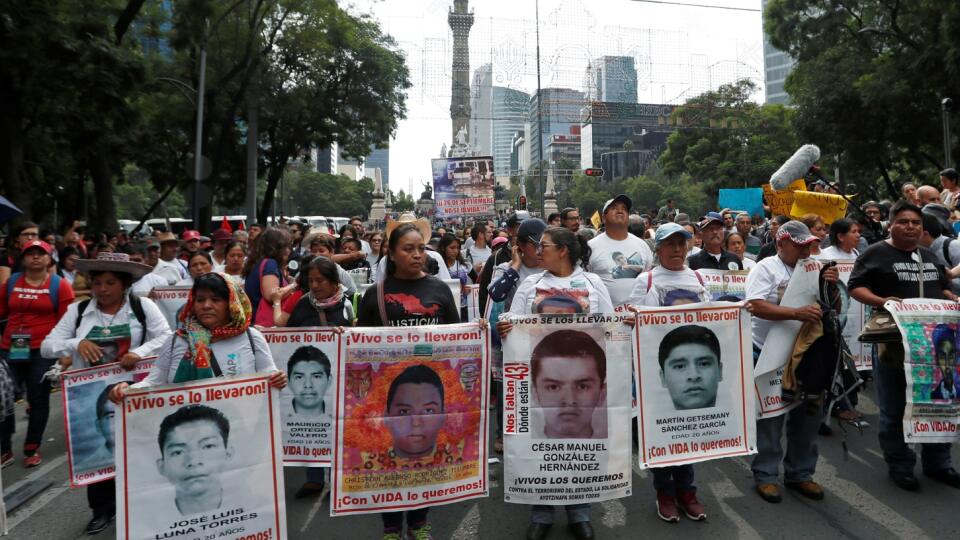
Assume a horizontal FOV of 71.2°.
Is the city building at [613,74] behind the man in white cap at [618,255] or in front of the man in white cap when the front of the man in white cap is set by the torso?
behind

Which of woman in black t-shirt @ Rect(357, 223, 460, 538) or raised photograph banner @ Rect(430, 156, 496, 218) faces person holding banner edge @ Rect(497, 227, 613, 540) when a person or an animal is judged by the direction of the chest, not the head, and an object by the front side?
the raised photograph banner

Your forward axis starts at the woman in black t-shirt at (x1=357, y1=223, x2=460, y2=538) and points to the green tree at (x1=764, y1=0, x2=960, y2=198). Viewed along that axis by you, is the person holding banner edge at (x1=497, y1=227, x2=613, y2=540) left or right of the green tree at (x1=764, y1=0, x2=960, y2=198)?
right

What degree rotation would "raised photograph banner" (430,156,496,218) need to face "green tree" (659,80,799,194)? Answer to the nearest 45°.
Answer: approximately 135° to its left

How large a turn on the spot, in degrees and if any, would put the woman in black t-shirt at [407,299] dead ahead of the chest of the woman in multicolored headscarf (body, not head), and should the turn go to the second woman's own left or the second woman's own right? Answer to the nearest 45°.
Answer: approximately 90° to the second woman's own left

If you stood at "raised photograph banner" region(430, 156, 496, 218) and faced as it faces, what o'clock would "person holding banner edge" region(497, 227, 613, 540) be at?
The person holding banner edge is roughly at 12 o'clock from the raised photograph banner.

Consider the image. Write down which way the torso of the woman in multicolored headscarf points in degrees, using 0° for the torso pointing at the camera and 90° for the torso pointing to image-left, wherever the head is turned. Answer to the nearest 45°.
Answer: approximately 0°
